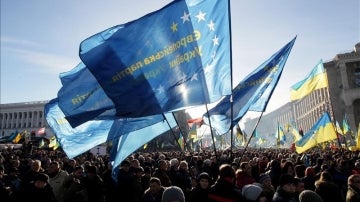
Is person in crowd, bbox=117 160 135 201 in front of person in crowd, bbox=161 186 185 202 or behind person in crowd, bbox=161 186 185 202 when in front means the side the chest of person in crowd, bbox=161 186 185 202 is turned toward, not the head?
in front

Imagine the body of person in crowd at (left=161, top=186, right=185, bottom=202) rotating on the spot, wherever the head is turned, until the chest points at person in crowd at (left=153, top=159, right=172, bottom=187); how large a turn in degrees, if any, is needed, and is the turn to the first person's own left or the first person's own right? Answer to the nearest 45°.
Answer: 0° — they already face them

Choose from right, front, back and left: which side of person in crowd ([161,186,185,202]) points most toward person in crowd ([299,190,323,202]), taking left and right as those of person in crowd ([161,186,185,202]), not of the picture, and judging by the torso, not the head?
right

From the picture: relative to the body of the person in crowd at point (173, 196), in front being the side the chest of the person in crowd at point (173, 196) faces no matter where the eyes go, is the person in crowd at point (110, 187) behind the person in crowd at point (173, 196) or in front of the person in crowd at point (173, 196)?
in front

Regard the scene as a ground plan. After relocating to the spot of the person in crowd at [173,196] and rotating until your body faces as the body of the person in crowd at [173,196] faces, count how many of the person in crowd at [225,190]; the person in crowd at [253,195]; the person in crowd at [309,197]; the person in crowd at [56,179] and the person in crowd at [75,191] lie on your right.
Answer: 3

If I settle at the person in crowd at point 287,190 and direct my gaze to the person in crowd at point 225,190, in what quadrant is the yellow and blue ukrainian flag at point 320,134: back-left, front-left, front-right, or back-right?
back-right

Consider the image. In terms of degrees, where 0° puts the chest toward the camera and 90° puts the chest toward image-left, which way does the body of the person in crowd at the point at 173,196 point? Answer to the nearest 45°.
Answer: approximately 180°

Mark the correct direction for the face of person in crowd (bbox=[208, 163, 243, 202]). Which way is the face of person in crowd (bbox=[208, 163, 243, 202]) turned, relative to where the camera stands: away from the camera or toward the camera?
away from the camera
